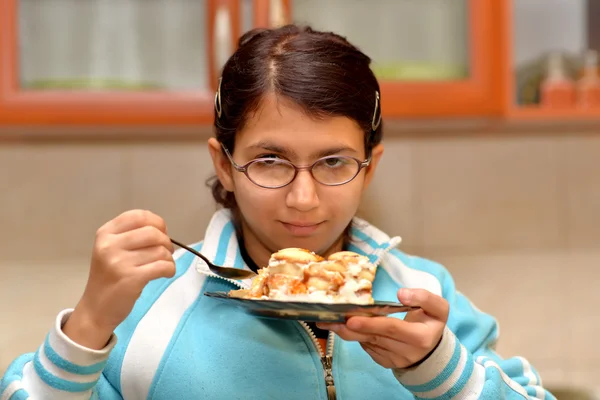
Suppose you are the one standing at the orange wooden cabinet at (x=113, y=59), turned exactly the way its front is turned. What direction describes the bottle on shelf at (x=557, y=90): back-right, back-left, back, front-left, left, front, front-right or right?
left

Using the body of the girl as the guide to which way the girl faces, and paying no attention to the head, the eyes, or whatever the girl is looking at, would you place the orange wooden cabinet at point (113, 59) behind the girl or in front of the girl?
behind

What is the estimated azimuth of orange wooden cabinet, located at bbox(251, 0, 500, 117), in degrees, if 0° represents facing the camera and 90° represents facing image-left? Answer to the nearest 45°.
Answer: approximately 0°

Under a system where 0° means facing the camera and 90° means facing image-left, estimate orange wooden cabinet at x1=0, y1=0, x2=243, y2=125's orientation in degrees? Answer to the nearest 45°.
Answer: approximately 0°

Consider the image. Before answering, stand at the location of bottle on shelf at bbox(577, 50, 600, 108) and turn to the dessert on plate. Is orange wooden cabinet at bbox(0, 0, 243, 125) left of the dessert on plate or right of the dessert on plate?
right
